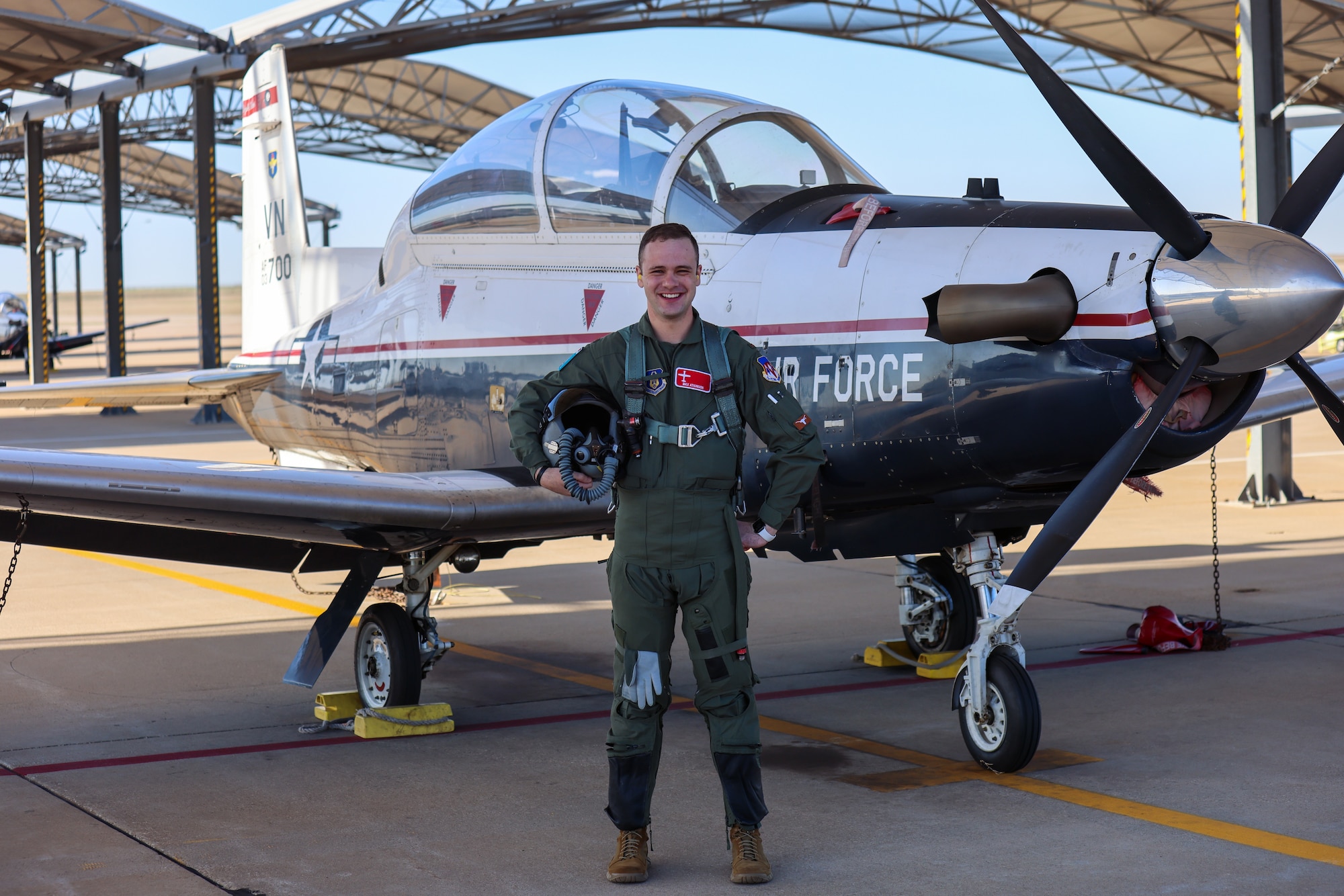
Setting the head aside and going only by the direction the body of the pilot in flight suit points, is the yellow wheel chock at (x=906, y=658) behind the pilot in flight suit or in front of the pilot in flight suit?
behind

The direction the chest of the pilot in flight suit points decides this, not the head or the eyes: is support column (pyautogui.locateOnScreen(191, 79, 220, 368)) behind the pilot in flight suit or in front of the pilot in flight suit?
behind

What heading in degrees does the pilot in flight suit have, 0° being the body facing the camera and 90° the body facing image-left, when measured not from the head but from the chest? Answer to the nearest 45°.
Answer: approximately 0°

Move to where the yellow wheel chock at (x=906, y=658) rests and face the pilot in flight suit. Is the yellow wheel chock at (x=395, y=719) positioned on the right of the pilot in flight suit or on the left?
right

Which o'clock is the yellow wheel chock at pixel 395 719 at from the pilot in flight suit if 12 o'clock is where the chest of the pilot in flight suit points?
The yellow wheel chock is roughly at 5 o'clock from the pilot in flight suit.

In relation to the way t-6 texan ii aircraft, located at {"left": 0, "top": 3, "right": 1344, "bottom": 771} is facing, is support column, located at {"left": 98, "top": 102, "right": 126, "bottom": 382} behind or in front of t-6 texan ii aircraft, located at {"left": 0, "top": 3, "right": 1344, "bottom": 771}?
behind

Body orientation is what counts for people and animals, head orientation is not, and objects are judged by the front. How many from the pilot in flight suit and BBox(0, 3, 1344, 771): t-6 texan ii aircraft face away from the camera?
0

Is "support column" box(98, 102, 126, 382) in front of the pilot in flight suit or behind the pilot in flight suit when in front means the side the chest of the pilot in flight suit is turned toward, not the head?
behind

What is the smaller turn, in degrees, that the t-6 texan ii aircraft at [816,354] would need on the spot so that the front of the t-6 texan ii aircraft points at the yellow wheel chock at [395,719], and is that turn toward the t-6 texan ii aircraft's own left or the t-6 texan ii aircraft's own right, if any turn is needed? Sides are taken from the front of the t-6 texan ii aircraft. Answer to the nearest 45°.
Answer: approximately 135° to the t-6 texan ii aircraft's own right

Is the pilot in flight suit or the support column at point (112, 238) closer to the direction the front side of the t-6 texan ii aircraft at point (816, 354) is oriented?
the pilot in flight suit

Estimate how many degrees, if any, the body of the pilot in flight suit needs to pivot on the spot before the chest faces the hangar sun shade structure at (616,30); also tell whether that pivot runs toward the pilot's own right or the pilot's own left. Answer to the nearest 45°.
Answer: approximately 180°

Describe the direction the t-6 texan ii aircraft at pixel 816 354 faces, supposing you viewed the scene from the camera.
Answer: facing the viewer and to the right of the viewer
